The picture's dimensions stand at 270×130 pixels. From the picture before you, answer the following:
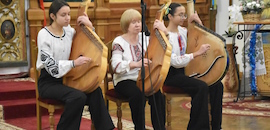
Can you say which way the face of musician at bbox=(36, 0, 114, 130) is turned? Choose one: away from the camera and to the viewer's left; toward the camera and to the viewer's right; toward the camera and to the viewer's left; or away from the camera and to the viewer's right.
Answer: toward the camera and to the viewer's right

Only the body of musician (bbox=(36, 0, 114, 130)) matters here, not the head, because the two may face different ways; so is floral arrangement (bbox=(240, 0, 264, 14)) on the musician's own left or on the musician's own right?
on the musician's own left

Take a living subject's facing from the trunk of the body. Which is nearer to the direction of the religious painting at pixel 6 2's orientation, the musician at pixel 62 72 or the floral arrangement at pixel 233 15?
the musician

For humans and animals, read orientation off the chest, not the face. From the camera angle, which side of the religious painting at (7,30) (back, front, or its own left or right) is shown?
front

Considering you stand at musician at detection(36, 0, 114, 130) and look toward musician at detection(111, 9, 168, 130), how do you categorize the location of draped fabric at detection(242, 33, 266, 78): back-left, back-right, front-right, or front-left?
front-left

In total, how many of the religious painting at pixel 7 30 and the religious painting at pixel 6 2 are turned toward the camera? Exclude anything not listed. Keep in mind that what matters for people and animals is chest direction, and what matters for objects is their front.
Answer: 2

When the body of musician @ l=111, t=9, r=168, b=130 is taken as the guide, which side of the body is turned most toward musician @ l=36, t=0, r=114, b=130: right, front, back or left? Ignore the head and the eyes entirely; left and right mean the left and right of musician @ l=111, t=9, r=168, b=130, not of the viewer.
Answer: right

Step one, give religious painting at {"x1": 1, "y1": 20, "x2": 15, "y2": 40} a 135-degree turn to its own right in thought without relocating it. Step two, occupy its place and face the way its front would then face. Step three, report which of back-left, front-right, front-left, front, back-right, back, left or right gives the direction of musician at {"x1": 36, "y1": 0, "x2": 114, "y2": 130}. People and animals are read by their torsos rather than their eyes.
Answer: back-left

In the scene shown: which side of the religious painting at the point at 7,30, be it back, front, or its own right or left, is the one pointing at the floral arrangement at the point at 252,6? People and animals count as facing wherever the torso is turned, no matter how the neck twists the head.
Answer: left

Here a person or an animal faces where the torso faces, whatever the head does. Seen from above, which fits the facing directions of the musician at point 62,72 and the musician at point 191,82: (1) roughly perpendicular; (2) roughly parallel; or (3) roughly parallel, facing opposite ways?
roughly parallel

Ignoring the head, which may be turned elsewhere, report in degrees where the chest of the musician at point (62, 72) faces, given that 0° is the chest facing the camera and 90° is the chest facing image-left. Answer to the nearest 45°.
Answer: approximately 315°

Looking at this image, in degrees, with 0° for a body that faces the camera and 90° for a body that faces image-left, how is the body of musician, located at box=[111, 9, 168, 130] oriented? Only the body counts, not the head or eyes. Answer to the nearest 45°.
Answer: approximately 315°

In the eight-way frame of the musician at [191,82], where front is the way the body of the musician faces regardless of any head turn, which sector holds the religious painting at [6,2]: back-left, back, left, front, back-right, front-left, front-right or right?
back

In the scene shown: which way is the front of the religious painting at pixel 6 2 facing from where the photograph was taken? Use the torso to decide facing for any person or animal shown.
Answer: facing the viewer
